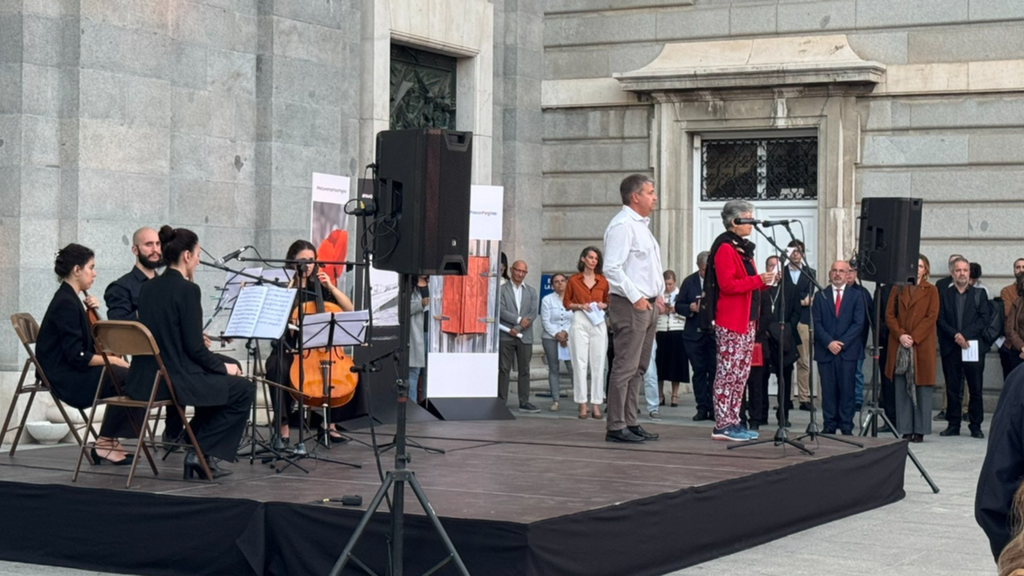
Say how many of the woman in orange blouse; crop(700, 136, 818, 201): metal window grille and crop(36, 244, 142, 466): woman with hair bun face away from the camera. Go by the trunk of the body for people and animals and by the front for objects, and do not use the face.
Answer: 0

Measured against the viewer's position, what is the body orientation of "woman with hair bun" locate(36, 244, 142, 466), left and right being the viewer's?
facing to the right of the viewer

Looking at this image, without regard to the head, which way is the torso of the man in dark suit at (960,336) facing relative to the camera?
toward the camera

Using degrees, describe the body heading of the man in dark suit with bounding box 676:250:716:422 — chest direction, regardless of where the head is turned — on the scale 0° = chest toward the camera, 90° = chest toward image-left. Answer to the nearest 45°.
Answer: approximately 315°

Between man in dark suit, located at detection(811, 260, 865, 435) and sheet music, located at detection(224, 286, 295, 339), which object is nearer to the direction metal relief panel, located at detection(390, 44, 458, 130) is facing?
the man in dark suit

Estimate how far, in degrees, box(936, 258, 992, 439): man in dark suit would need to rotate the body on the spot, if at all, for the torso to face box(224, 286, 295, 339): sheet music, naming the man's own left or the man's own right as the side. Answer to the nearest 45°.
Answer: approximately 45° to the man's own right

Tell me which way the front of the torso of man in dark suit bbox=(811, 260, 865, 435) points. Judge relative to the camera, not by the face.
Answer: toward the camera

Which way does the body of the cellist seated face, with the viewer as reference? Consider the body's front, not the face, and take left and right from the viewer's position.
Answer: facing the viewer
